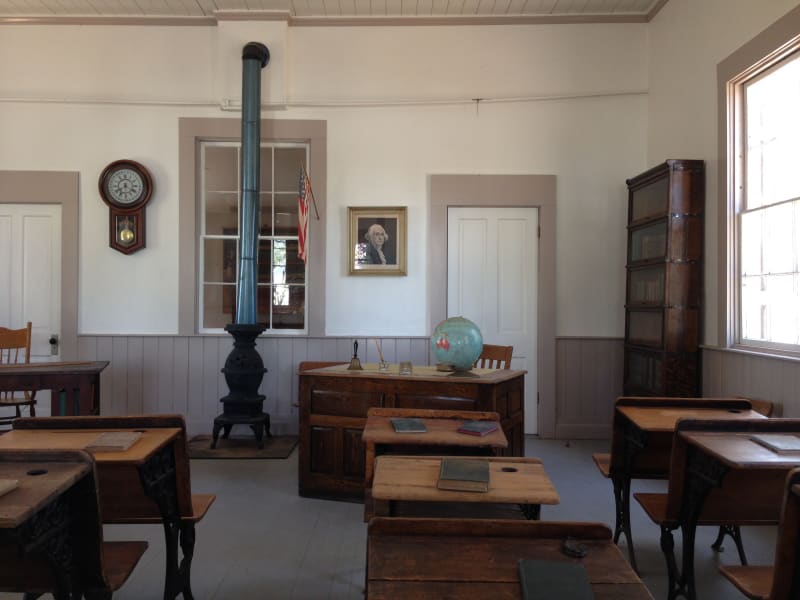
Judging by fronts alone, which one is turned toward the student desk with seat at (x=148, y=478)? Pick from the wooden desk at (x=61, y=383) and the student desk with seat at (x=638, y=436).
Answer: the wooden desk

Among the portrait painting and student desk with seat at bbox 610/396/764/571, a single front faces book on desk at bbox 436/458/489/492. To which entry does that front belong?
the portrait painting

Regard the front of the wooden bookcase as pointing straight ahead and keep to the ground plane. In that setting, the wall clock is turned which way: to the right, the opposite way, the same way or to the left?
to the left

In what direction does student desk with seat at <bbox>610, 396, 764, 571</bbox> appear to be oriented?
away from the camera

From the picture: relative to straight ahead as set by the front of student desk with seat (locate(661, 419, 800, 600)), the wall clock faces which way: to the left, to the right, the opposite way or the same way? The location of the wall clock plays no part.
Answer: the opposite way

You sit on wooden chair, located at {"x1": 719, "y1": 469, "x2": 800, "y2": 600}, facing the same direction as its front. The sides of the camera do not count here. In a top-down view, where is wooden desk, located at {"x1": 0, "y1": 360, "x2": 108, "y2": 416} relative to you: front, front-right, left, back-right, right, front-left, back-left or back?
front-left

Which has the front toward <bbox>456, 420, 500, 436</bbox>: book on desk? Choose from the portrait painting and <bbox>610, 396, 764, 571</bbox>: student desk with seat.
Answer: the portrait painting

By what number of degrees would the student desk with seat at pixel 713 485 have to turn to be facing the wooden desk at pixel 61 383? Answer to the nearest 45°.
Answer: approximately 45° to its left

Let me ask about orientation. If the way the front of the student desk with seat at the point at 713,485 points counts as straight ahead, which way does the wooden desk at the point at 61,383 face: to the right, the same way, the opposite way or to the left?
the opposite way

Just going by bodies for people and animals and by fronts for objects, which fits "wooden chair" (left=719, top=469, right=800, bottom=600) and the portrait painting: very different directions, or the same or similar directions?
very different directions

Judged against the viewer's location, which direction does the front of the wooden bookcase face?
facing the viewer and to the left of the viewer

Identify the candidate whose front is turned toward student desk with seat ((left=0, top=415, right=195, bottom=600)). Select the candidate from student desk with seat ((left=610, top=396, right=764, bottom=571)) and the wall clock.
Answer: the wall clock

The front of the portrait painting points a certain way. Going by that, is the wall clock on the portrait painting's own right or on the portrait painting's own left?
on the portrait painting's own right

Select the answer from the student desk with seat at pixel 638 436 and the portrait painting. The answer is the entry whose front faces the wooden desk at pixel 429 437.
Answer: the portrait painting

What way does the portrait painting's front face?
toward the camera

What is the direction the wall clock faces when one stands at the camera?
facing the viewer

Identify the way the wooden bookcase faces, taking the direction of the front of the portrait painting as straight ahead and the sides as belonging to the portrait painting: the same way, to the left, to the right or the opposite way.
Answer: to the right
